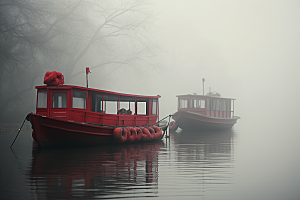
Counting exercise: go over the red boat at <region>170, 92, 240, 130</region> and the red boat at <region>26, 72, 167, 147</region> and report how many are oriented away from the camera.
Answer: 0

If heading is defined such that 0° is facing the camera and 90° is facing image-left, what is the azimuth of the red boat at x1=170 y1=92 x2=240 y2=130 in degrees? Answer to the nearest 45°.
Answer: approximately 45°

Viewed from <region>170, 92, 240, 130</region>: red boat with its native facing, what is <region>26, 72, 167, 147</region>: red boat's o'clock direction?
<region>26, 72, 167, 147</region>: red boat is roughly at 11 o'clock from <region>170, 92, 240, 130</region>: red boat.

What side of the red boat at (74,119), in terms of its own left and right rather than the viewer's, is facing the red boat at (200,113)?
back

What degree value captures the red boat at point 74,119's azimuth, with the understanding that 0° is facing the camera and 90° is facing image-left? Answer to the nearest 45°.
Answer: approximately 45°

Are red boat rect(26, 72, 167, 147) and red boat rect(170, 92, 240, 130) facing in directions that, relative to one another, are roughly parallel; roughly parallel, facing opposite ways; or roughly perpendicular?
roughly parallel
